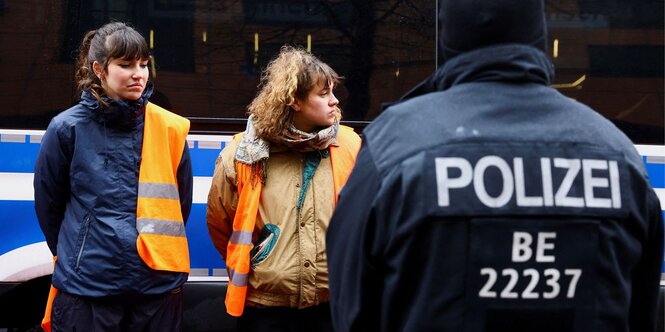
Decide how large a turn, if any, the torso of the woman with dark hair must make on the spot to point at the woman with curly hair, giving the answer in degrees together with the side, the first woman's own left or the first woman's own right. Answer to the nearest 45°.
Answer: approximately 45° to the first woman's own left

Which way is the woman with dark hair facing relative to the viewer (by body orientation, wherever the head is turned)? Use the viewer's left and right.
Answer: facing the viewer and to the right of the viewer

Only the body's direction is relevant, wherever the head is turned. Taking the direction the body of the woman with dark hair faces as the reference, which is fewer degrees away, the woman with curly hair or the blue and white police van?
the woman with curly hair

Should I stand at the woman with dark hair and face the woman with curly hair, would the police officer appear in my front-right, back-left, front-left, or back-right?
front-right

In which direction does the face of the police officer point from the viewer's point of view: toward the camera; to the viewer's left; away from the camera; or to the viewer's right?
away from the camera

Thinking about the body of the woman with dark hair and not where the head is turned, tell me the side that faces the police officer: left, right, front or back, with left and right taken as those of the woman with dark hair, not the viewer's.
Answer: front
